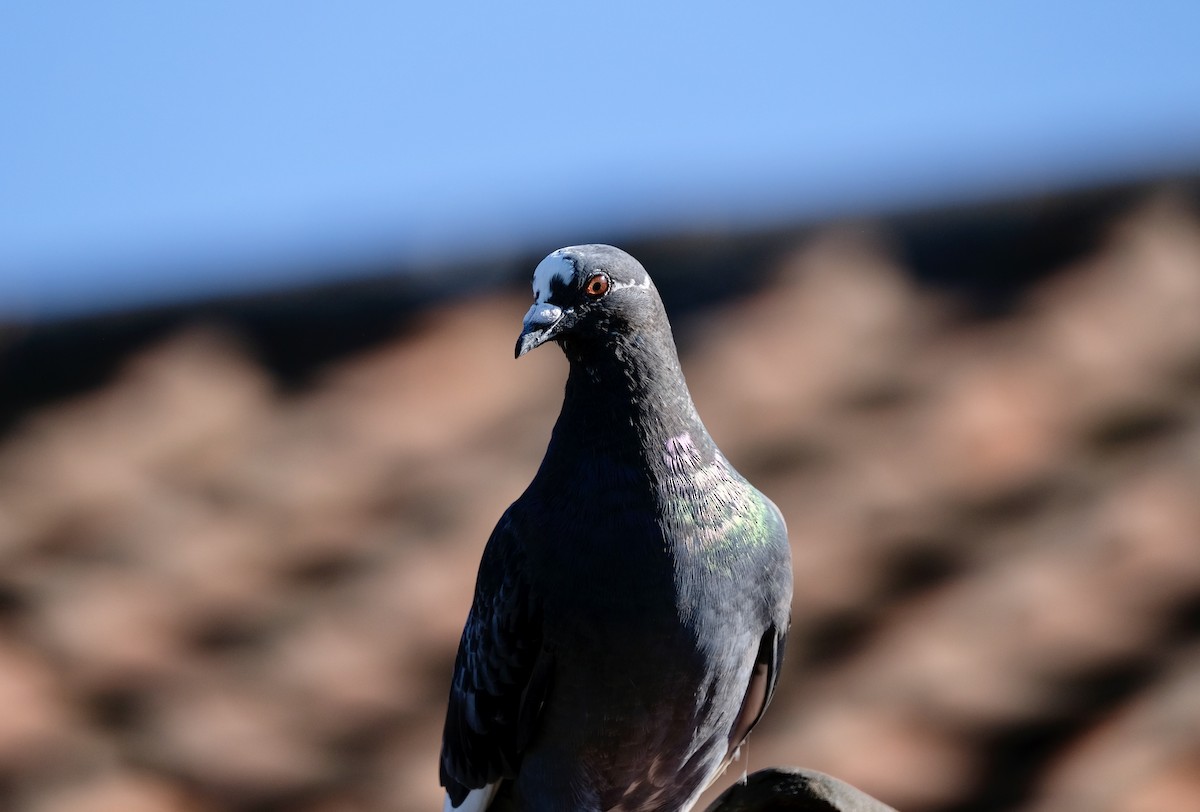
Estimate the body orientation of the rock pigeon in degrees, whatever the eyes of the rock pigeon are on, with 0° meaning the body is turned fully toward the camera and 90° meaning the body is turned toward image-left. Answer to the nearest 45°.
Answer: approximately 0°
